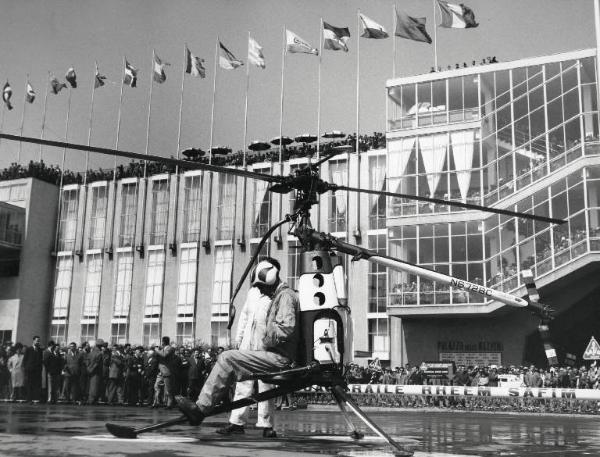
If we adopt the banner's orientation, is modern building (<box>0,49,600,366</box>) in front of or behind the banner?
behind

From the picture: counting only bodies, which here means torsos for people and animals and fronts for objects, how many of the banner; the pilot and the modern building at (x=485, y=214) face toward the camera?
2

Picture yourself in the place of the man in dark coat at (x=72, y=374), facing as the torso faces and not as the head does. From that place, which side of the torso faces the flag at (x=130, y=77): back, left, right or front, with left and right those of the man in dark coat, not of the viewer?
back

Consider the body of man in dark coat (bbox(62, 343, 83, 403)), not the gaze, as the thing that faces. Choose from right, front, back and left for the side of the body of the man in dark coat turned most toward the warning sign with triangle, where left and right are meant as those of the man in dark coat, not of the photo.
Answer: left

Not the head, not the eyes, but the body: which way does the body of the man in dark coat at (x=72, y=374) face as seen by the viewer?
toward the camera

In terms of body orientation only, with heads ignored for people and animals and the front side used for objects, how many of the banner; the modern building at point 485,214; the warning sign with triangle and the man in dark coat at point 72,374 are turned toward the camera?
4

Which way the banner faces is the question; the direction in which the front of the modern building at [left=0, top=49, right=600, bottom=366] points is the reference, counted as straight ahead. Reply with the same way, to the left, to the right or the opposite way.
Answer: the same way

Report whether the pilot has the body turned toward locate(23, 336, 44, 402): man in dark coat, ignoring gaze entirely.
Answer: no

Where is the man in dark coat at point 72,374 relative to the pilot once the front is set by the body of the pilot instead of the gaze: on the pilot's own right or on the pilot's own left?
on the pilot's own right

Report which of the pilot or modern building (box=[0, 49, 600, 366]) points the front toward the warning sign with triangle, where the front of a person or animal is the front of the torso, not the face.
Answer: the modern building

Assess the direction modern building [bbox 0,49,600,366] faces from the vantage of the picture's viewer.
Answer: facing the viewer

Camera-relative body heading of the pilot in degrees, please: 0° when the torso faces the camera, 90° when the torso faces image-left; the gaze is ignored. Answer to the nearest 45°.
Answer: approximately 90°

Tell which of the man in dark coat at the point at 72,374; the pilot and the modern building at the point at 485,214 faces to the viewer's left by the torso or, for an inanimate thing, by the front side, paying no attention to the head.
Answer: the pilot

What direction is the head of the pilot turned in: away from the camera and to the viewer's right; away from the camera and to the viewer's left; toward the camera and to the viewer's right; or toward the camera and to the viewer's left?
toward the camera and to the viewer's left

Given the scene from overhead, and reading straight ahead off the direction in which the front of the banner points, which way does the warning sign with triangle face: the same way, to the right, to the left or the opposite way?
the same way
